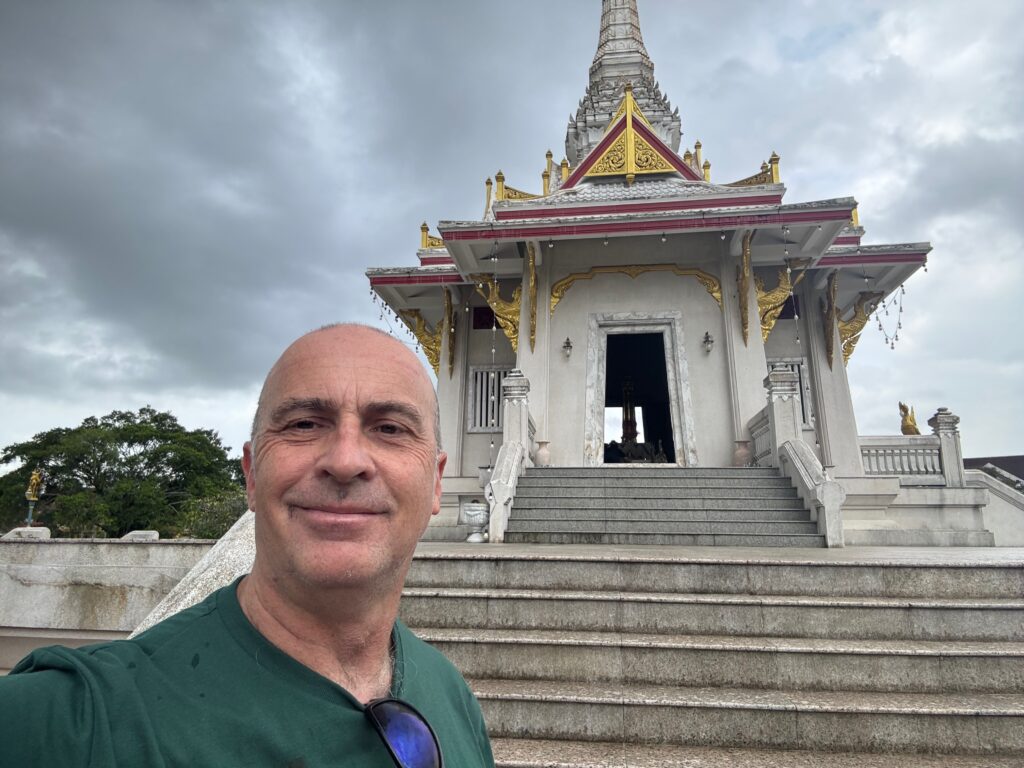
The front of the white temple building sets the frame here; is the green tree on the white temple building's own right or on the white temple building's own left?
on the white temple building's own right

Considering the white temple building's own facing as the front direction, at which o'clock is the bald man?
The bald man is roughly at 12 o'clock from the white temple building.

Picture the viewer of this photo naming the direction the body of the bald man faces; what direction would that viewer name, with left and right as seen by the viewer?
facing the viewer and to the right of the viewer

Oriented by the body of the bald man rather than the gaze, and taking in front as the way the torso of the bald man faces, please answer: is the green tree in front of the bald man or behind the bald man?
behind

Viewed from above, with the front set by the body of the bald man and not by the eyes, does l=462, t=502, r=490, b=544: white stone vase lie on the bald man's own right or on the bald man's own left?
on the bald man's own left

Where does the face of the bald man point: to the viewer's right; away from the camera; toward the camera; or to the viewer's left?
toward the camera

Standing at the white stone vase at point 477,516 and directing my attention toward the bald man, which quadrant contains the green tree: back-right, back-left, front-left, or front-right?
back-right

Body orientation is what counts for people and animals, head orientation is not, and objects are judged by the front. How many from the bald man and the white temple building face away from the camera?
0

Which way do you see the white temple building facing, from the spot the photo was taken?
facing the viewer
